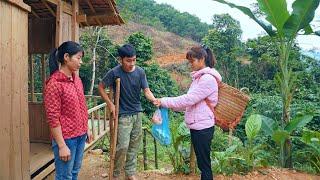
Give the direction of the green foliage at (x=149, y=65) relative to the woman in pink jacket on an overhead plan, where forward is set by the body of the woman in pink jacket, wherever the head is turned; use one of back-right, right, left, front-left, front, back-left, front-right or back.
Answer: right

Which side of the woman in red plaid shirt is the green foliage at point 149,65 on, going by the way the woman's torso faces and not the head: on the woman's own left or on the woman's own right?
on the woman's own left

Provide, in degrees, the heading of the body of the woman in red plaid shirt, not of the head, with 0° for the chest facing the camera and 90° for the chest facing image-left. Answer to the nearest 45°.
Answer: approximately 315°

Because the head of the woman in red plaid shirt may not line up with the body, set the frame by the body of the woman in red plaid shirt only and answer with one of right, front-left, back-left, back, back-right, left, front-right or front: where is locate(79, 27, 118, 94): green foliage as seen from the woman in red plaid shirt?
back-left

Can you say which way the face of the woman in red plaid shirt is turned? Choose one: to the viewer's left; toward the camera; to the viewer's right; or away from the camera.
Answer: to the viewer's right

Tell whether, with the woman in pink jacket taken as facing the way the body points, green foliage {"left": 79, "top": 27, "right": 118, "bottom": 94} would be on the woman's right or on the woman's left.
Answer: on the woman's right

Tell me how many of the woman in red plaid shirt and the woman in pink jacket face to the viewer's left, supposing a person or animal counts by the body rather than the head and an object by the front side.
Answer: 1

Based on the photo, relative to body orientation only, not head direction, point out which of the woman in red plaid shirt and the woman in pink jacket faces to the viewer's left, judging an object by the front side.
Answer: the woman in pink jacket

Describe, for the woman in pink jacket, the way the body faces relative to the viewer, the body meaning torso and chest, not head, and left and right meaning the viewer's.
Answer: facing to the left of the viewer

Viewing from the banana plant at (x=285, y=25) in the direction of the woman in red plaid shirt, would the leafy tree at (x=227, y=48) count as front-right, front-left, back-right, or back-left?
back-right
